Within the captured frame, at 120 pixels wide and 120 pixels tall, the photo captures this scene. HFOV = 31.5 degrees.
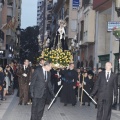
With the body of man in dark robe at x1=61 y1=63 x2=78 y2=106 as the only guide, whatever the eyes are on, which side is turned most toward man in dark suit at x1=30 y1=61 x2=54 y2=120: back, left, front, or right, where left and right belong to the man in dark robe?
front

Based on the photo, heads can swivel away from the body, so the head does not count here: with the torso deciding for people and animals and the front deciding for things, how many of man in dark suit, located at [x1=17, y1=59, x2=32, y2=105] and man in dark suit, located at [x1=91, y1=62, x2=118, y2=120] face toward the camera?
2

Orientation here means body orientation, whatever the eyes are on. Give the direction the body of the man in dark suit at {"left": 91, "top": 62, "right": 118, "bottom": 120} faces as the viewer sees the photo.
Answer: toward the camera

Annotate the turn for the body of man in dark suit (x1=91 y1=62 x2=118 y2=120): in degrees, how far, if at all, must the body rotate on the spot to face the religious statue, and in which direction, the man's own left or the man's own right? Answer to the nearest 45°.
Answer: approximately 180°

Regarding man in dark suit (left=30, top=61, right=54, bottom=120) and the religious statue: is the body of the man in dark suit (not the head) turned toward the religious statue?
no

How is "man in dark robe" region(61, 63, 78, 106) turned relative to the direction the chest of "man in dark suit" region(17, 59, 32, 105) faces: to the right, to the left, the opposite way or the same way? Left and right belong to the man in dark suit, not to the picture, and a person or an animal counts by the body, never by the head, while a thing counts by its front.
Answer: the same way

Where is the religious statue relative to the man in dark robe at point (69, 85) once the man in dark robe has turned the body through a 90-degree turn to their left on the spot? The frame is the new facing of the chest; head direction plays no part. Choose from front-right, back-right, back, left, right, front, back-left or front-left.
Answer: left

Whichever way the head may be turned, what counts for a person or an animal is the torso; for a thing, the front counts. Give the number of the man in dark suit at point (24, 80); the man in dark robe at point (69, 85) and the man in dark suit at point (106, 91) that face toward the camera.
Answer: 3

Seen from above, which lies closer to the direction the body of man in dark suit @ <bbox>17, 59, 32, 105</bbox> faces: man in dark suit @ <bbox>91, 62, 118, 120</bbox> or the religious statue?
the man in dark suit

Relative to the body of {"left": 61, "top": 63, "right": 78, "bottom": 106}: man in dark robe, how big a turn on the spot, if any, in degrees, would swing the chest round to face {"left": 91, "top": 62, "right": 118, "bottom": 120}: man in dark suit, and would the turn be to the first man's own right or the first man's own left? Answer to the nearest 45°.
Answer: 0° — they already face them

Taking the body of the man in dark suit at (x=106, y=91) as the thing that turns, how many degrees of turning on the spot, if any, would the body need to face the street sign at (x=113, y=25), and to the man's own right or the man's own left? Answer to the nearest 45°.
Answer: approximately 180°

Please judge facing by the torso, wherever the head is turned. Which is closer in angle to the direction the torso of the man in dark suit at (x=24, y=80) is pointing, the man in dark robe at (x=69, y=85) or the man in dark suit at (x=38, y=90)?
the man in dark suit

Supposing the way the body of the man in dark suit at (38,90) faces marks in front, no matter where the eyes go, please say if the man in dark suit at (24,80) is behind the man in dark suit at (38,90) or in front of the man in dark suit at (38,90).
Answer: behind

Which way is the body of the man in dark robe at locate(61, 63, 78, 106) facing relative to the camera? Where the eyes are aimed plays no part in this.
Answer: toward the camera

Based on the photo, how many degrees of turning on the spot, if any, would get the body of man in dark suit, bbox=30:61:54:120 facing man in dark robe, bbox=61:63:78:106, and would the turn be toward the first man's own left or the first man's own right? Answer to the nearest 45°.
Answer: approximately 135° to the first man's own left
